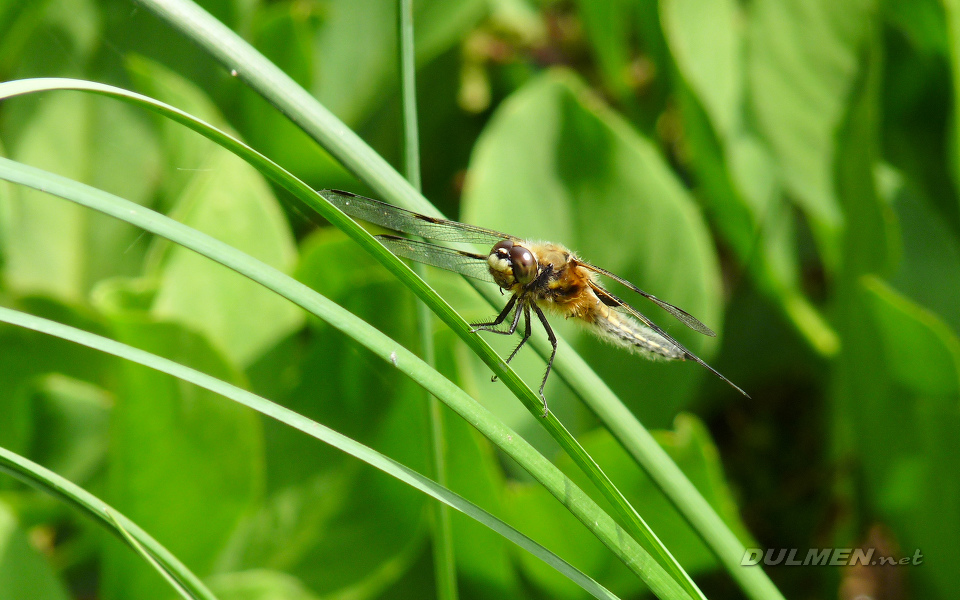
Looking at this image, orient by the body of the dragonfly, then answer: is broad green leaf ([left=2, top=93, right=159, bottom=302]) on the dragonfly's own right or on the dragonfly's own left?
on the dragonfly's own right

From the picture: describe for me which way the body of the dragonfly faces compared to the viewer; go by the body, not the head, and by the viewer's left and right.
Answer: facing the viewer and to the left of the viewer

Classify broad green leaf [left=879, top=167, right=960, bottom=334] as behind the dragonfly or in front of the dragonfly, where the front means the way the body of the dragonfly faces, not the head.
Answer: behind
